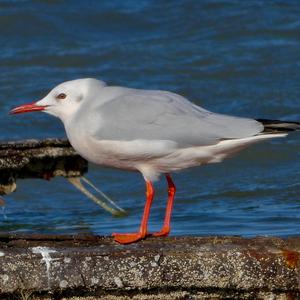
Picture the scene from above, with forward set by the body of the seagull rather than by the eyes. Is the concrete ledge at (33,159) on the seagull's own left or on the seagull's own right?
on the seagull's own right

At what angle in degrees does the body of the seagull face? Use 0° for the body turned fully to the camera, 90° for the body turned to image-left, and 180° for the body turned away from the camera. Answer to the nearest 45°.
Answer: approximately 90°
